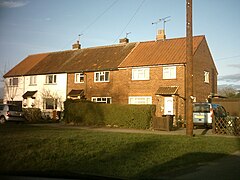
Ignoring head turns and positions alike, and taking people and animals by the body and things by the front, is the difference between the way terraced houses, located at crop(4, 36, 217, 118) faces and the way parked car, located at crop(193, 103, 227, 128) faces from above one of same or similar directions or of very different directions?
very different directions

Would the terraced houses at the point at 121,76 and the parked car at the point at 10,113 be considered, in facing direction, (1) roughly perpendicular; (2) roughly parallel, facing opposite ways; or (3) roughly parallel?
roughly perpendicular
